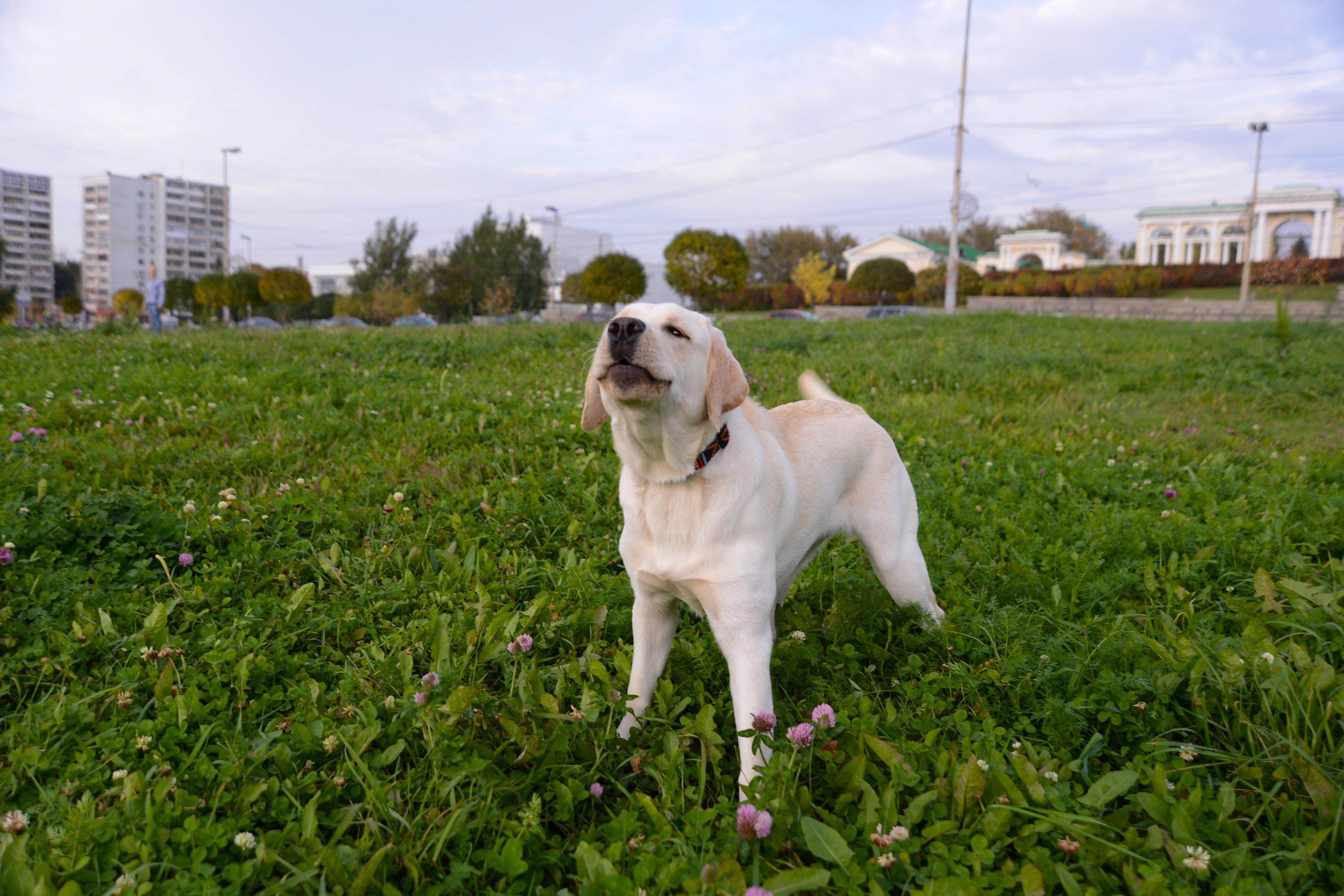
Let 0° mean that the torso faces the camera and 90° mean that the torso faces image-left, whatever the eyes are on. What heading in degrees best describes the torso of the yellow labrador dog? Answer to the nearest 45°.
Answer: approximately 45°

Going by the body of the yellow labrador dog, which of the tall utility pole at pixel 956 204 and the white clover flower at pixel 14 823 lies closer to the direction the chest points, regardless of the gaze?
the white clover flower

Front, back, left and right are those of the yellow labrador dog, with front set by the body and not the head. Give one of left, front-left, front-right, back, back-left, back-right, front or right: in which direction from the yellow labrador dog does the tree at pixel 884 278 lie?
back-right

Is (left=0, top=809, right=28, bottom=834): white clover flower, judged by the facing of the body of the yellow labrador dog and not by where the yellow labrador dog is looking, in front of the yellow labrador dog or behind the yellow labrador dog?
in front

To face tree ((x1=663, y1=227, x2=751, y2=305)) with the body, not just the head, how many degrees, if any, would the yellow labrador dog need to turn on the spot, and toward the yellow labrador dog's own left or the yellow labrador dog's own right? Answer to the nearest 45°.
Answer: approximately 135° to the yellow labrador dog's own right

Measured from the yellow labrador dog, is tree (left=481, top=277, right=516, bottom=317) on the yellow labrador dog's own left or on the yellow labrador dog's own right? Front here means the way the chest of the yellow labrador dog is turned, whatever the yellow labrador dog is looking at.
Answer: on the yellow labrador dog's own right

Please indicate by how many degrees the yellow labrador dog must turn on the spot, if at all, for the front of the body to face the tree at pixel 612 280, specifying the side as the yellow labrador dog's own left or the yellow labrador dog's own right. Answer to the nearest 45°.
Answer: approximately 135° to the yellow labrador dog's own right

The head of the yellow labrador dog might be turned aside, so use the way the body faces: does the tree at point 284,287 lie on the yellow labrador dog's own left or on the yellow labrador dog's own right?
on the yellow labrador dog's own right

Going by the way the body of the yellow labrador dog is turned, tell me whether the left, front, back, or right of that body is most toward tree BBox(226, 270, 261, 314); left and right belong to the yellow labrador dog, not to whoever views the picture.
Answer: right
